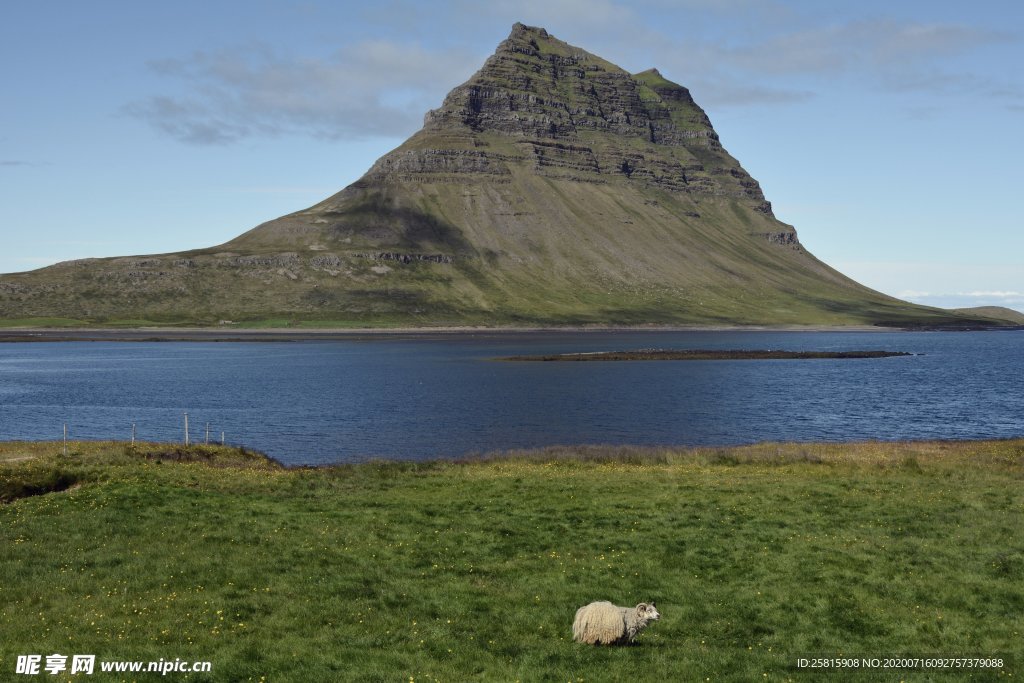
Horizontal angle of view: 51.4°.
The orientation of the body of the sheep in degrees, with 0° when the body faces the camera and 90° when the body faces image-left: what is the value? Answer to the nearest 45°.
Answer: approximately 270°
